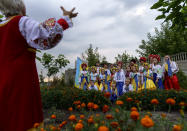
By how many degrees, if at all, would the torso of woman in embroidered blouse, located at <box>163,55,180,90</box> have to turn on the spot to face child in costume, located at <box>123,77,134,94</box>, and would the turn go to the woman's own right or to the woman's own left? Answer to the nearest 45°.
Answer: approximately 45° to the woman's own right

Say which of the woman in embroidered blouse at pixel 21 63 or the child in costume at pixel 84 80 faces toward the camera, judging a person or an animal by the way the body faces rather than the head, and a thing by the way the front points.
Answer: the child in costume

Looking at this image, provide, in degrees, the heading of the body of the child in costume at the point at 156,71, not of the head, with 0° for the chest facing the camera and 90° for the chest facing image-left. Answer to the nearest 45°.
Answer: approximately 45°

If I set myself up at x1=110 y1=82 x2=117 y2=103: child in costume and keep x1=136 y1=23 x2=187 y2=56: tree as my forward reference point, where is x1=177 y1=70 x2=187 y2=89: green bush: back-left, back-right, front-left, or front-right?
front-right

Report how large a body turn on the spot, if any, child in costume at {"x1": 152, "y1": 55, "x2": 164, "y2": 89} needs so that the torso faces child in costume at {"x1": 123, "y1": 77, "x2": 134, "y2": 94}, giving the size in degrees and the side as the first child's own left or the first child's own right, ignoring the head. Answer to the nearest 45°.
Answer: approximately 45° to the first child's own right

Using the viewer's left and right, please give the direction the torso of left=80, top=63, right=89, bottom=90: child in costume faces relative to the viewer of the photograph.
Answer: facing the viewer

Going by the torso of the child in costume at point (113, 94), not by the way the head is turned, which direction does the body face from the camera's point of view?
toward the camera

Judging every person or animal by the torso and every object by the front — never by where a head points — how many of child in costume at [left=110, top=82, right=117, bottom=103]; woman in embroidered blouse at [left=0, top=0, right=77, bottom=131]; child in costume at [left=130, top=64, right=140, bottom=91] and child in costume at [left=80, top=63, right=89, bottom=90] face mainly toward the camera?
3

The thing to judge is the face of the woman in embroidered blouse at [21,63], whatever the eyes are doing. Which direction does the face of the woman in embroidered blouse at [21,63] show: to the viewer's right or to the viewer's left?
to the viewer's right

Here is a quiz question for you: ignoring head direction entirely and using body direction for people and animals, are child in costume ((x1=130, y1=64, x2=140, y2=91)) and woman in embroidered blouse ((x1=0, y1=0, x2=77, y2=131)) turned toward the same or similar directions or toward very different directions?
very different directions

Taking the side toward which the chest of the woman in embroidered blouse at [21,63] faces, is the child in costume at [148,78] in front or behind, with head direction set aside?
in front

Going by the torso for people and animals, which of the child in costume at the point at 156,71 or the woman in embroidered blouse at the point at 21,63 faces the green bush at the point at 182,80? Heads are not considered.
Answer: the woman in embroidered blouse

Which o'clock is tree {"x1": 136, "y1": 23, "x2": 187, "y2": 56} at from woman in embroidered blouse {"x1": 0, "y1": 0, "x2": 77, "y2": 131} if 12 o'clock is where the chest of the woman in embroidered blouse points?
The tree is roughly at 12 o'clock from the woman in embroidered blouse.

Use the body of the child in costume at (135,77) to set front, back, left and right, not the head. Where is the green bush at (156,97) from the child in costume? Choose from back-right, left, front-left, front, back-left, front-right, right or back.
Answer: front

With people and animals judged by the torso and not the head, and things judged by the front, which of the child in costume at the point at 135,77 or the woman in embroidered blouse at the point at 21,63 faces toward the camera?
the child in costume

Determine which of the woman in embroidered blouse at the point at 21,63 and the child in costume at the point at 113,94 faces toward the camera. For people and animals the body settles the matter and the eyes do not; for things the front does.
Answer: the child in costume

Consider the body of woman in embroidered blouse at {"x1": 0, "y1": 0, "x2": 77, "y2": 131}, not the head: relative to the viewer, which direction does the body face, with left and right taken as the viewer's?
facing away from the viewer and to the right of the viewer

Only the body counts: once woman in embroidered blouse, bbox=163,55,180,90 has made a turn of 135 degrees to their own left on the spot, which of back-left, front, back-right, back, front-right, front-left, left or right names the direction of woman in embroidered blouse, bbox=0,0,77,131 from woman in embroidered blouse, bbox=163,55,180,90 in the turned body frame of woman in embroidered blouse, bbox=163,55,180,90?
right
